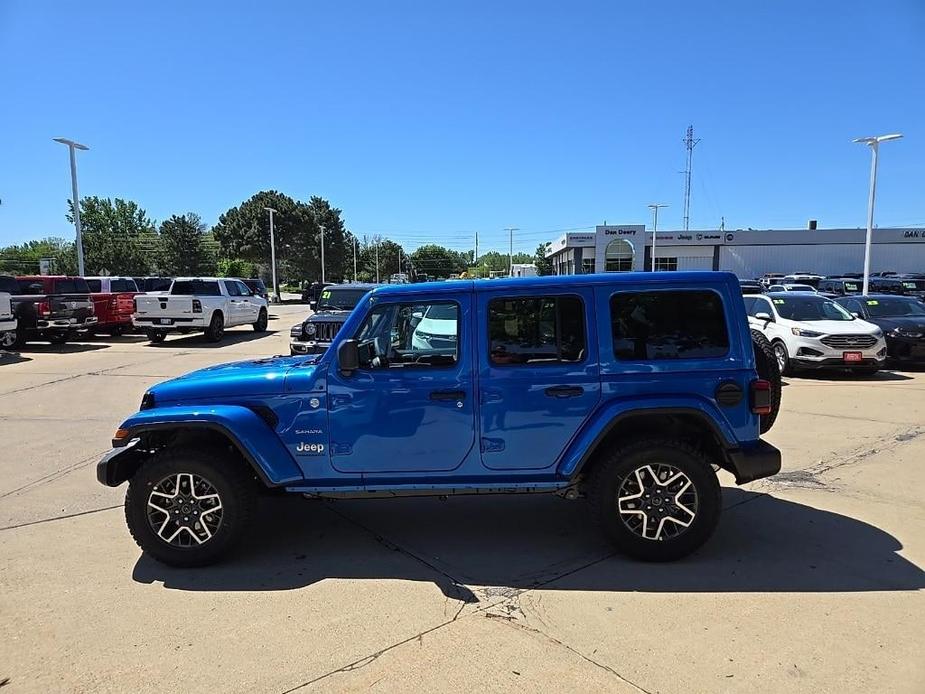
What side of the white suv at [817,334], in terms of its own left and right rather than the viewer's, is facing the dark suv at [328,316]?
right

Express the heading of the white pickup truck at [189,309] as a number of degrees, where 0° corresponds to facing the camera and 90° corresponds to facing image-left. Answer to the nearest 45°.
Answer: approximately 225°

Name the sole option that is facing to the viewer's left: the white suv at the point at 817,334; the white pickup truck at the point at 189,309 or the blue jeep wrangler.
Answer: the blue jeep wrangler

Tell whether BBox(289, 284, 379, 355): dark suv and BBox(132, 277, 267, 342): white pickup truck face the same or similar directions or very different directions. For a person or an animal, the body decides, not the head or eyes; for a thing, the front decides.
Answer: very different directions

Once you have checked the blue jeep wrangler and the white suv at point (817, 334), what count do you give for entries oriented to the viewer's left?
1

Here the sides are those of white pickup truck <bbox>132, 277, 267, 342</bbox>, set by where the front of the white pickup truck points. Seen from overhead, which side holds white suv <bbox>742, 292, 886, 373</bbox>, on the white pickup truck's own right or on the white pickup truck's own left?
on the white pickup truck's own right

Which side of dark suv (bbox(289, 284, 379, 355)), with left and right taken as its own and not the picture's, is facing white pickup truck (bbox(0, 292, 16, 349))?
right

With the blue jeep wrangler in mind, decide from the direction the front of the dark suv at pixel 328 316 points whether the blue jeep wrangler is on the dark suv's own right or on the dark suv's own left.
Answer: on the dark suv's own left

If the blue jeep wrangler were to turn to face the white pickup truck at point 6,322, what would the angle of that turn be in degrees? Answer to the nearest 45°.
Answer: approximately 45° to its right

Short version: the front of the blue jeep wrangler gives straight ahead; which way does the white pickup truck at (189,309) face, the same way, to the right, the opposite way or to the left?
to the right

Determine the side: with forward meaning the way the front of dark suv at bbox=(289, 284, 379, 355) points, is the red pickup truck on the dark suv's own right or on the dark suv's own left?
on the dark suv's own right

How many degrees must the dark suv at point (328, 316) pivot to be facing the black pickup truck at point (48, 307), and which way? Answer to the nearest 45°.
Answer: approximately 90° to its right

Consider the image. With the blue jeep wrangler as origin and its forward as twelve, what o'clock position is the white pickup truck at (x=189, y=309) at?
The white pickup truck is roughly at 2 o'clock from the blue jeep wrangler.

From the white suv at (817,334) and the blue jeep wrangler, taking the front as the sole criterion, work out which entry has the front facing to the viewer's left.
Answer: the blue jeep wrangler

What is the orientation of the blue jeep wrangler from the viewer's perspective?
to the viewer's left

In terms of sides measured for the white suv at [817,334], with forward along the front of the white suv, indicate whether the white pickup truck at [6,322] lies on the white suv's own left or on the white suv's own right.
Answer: on the white suv's own right

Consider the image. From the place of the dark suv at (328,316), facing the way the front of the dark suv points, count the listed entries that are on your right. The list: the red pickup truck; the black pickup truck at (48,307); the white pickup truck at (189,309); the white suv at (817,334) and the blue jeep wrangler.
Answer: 3
